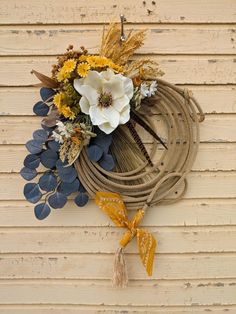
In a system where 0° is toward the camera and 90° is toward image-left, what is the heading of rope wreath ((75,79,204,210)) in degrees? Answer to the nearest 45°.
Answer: approximately 0°
